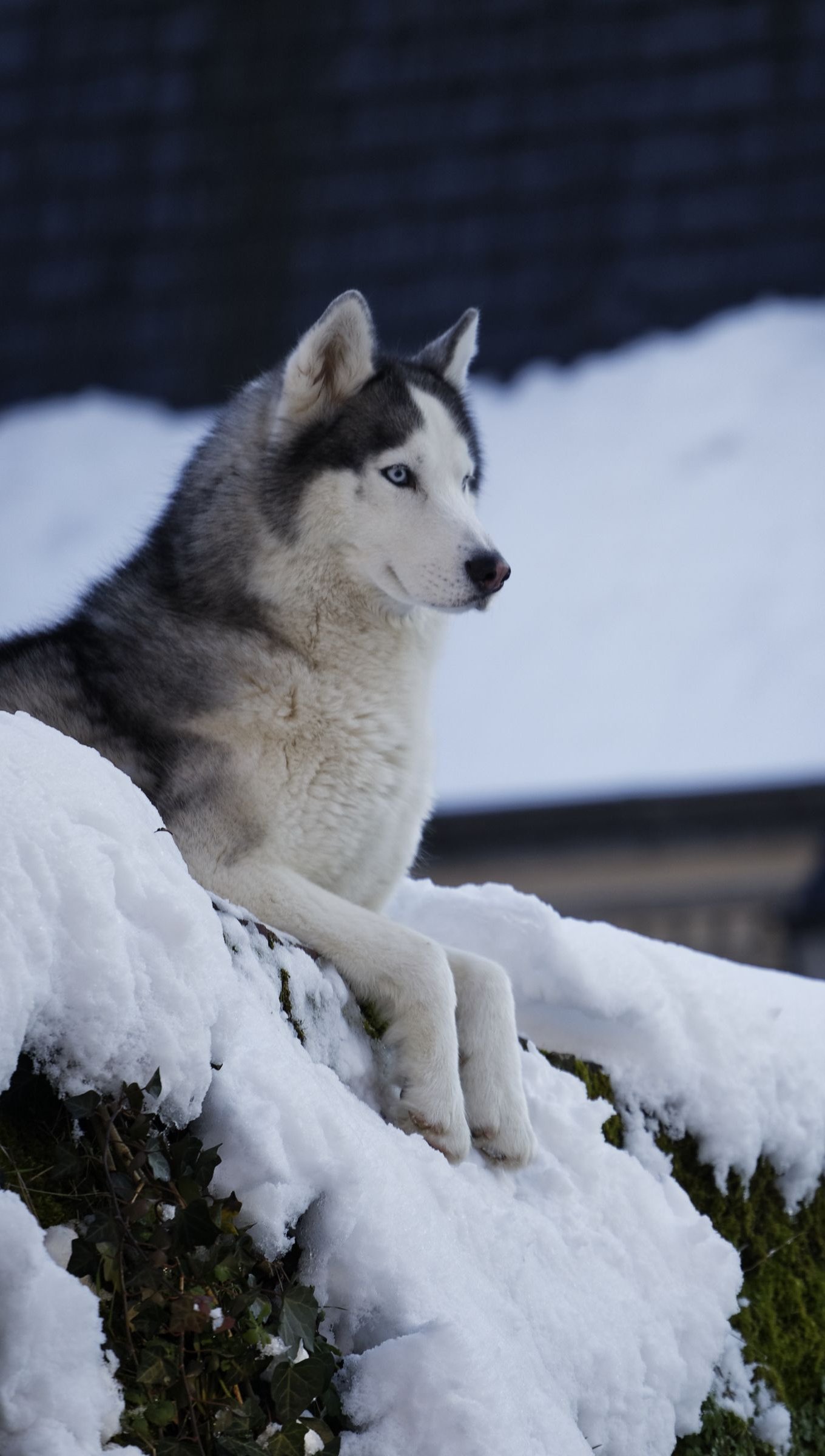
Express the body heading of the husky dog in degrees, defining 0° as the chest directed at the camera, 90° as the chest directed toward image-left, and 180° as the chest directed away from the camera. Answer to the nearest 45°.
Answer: approximately 315°

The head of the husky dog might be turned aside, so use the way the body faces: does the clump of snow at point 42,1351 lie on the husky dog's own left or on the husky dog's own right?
on the husky dog's own right

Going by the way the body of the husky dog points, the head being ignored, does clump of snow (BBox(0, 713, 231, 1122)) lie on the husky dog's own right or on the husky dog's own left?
on the husky dog's own right
